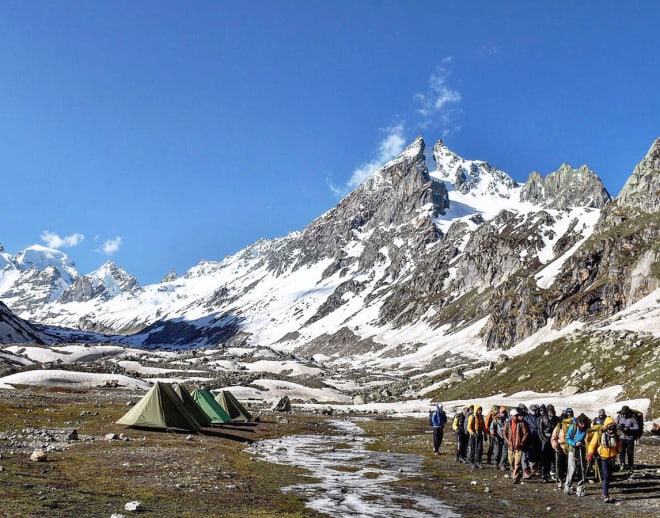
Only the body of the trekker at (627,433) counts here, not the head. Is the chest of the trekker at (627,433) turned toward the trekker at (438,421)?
no

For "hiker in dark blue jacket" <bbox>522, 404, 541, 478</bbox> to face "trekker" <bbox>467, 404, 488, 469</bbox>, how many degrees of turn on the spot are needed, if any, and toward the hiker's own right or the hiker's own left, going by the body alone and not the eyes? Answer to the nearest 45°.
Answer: approximately 135° to the hiker's own right

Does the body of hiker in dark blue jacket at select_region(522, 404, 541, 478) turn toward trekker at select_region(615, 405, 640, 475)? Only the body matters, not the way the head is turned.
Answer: no

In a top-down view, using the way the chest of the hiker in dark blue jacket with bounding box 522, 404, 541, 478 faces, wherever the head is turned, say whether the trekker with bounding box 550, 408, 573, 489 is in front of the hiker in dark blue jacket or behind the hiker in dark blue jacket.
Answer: in front

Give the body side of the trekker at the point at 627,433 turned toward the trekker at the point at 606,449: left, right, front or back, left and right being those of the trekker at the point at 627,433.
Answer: front

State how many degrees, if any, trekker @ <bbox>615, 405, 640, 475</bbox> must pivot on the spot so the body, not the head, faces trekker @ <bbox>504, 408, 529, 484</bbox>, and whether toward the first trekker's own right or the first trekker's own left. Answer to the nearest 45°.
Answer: approximately 45° to the first trekker's own right

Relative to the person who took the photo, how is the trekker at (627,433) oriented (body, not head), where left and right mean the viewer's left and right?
facing the viewer

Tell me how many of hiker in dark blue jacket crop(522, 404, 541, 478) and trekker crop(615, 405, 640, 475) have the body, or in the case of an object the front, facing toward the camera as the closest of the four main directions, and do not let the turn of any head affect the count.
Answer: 2

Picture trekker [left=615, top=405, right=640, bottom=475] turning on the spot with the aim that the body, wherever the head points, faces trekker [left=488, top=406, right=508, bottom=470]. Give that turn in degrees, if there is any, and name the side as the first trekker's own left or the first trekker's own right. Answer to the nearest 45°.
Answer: approximately 90° to the first trekker's own right

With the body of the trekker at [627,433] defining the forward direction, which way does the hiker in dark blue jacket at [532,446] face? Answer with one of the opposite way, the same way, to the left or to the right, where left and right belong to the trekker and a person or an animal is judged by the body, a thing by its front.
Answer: the same way

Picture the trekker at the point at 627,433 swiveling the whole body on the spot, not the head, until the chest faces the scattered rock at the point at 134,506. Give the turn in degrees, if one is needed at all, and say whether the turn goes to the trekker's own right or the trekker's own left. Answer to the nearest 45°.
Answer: approximately 45° to the trekker's own right
